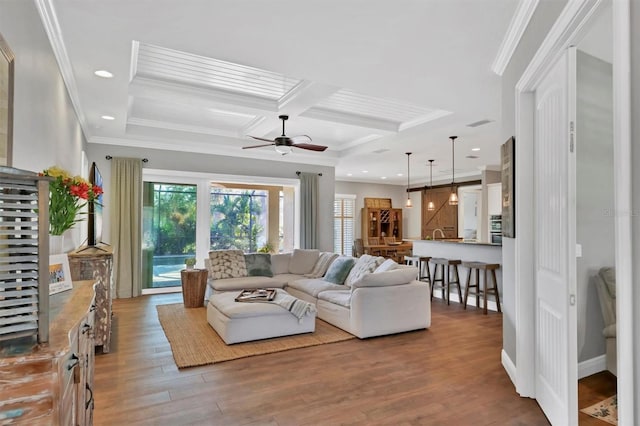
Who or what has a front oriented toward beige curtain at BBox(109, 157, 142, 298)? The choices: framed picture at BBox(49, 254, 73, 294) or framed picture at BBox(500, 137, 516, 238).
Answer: framed picture at BBox(500, 137, 516, 238)

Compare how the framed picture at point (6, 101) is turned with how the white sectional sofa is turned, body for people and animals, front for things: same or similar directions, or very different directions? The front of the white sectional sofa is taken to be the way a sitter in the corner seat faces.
very different directions

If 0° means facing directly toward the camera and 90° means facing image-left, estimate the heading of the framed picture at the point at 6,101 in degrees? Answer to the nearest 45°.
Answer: approximately 270°

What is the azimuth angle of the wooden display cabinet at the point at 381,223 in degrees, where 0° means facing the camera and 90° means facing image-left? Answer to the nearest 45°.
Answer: approximately 0°

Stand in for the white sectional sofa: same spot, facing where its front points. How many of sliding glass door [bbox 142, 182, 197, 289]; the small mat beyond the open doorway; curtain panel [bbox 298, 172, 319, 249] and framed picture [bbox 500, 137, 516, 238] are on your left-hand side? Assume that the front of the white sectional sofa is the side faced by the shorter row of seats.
2

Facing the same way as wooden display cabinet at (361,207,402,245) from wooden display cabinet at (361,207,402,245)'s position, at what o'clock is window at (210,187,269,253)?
The window is roughly at 1 o'clock from the wooden display cabinet.

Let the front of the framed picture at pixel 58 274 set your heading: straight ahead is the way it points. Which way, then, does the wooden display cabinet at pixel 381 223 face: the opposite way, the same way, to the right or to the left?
to the right

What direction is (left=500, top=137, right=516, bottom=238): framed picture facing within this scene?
to the viewer's left

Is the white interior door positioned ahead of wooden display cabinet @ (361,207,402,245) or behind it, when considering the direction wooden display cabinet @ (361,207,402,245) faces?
ahead

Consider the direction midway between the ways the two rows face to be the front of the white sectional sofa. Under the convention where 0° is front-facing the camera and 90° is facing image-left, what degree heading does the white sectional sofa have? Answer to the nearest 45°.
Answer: approximately 45°

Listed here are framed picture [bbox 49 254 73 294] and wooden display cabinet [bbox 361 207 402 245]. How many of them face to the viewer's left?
0
